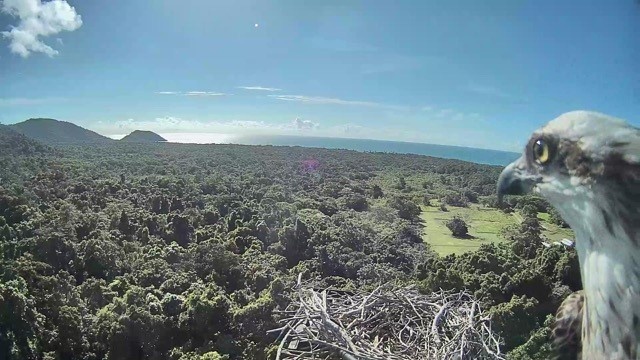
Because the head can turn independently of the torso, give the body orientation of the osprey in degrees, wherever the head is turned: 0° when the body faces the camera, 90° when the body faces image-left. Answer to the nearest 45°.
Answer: approximately 90°
